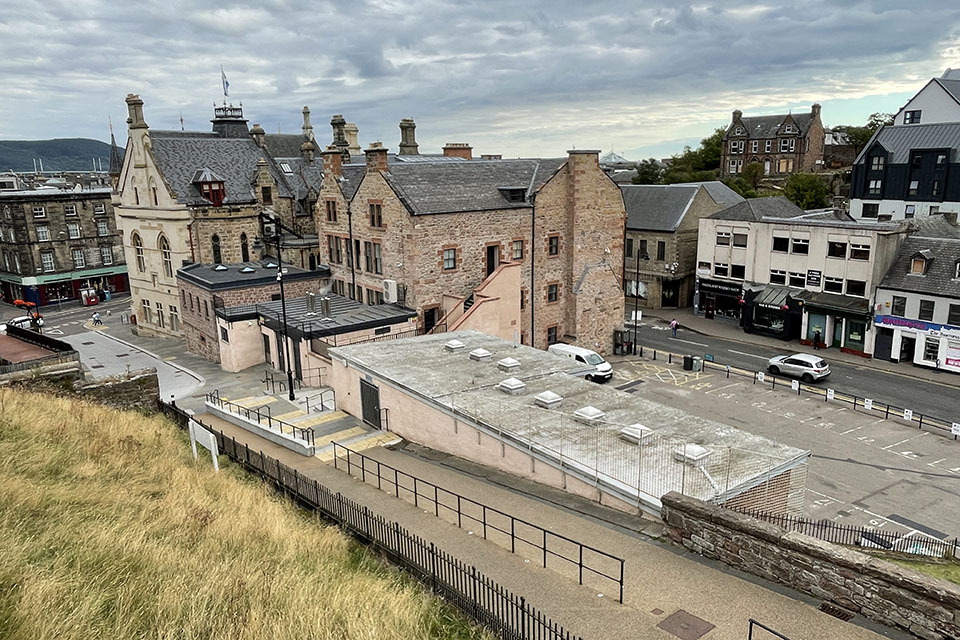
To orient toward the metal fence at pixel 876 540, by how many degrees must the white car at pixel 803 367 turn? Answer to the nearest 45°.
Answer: approximately 135° to its left

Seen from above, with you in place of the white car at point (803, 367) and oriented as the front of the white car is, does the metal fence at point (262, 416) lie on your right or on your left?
on your left

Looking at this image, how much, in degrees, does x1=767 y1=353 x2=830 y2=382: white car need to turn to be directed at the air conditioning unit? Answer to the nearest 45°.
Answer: approximately 90° to its left

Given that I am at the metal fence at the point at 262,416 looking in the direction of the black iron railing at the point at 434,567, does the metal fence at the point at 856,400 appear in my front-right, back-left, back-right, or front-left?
front-left

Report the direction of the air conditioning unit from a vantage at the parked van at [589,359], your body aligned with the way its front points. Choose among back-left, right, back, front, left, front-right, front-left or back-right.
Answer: back-right

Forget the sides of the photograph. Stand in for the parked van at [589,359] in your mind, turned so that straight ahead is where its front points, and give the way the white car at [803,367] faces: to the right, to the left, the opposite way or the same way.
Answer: the opposite way

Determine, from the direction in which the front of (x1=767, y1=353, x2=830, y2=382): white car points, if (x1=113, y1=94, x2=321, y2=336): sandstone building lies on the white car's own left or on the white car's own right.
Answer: on the white car's own left

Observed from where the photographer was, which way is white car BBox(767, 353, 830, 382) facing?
facing away from the viewer and to the left of the viewer

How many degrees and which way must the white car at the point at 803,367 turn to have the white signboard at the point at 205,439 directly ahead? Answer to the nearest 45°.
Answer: approximately 90° to its left

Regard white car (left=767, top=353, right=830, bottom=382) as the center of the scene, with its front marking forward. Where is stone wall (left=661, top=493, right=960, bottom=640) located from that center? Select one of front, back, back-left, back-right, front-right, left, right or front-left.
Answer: back-left

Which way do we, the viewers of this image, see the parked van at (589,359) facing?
facing the viewer and to the right of the viewer

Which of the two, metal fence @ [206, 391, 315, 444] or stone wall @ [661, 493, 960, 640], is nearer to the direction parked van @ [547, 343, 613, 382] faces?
the stone wall

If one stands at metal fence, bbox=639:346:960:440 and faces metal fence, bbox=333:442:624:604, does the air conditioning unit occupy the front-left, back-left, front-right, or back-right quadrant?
front-right

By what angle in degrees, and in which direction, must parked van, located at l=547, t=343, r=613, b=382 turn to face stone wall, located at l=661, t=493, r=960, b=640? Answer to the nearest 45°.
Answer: approximately 45° to its right

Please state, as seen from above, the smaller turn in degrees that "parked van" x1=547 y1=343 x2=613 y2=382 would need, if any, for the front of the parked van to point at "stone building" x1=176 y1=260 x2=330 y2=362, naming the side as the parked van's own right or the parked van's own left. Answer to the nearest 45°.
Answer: approximately 135° to the parked van's own right

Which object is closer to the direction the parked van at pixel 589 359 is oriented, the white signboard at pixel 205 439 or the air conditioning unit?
the white signboard

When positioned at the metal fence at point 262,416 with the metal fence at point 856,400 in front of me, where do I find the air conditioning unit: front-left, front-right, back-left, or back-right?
front-left

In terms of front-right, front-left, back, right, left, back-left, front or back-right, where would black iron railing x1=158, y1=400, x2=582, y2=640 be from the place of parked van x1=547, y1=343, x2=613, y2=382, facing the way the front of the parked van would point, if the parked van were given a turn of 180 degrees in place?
back-left
